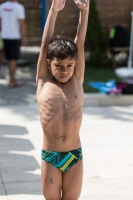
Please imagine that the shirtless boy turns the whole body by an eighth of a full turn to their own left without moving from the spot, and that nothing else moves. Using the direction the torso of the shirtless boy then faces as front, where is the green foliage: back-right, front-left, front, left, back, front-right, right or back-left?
back-left

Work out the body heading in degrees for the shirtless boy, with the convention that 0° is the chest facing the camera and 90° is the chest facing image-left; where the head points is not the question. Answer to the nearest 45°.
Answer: approximately 0°
